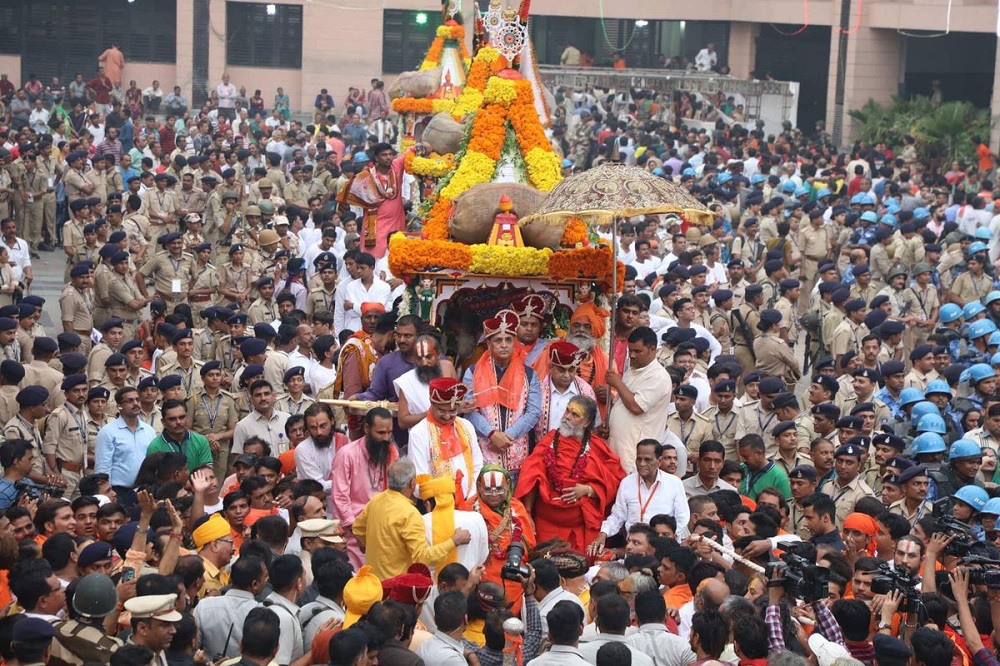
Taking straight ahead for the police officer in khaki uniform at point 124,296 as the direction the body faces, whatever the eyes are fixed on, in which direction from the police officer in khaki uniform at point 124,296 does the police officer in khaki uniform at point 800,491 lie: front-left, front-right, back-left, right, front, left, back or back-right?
front

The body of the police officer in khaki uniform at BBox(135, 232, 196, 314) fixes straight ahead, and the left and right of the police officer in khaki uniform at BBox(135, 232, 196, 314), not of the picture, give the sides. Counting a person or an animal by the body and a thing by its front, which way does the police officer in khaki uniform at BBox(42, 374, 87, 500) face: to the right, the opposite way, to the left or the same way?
the same way

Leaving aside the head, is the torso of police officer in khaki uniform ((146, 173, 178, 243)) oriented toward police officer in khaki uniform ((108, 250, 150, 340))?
yes

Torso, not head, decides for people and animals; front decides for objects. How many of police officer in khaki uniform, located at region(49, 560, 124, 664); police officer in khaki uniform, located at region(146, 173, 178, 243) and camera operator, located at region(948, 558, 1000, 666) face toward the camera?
1

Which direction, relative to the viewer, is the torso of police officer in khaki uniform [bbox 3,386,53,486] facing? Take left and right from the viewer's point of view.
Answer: facing the viewer and to the right of the viewer

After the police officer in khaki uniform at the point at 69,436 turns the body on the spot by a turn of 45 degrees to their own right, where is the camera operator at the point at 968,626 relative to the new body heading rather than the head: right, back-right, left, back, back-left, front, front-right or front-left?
front-left

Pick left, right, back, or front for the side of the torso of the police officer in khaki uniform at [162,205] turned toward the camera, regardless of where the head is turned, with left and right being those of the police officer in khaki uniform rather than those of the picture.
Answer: front

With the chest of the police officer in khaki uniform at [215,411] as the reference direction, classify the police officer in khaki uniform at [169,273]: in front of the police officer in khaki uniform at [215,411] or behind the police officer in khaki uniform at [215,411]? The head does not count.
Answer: behind

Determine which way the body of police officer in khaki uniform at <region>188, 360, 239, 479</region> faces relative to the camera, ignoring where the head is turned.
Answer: toward the camera

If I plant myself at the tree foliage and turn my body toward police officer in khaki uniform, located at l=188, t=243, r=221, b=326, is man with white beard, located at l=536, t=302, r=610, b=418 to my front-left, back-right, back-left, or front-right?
front-left

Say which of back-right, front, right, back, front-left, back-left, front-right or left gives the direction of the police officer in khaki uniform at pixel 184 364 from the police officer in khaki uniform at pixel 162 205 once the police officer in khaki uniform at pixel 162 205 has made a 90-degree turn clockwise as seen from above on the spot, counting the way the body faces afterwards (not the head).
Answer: left

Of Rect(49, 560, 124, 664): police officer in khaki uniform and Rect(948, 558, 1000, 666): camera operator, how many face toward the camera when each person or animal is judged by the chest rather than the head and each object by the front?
0

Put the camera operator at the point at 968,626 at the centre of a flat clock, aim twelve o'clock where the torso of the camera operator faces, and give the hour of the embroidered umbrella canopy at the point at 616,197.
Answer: The embroidered umbrella canopy is roughly at 12 o'clock from the camera operator.

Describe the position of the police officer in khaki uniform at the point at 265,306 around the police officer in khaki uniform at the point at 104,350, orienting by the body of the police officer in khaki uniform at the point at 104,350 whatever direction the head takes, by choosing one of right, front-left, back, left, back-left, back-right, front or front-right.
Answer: left

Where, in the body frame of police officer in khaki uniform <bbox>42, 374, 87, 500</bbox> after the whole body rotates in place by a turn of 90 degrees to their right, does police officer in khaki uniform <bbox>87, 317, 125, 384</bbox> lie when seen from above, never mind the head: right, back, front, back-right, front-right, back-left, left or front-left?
back-right

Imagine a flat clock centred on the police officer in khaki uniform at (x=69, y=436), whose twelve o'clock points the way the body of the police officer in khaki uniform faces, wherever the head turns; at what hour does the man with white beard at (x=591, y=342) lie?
The man with white beard is roughly at 11 o'clock from the police officer in khaki uniform.

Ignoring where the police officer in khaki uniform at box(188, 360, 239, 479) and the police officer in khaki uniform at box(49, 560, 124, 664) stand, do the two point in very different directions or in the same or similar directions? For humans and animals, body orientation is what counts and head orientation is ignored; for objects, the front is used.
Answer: very different directions

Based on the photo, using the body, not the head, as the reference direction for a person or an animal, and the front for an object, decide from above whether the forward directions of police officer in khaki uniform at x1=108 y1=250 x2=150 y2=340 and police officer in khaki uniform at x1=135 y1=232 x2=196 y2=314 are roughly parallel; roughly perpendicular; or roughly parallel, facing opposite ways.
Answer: roughly parallel

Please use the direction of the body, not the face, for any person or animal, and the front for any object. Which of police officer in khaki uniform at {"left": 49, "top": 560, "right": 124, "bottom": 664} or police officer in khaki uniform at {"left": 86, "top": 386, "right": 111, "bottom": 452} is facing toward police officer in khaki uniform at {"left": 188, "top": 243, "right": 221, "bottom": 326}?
police officer in khaki uniform at {"left": 49, "top": 560, "right": 124, "bottom": 664}

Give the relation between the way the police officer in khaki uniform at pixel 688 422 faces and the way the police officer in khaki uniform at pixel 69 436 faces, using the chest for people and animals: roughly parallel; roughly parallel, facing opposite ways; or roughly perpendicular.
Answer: roughly perpendicular

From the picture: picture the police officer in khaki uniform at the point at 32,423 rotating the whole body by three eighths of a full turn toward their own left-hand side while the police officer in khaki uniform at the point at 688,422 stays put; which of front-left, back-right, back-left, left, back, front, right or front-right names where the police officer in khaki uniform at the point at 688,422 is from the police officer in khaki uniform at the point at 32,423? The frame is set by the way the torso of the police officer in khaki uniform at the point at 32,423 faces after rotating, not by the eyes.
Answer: right

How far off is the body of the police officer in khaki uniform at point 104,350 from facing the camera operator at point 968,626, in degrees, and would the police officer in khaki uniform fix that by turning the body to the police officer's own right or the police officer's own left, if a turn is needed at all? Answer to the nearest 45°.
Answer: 0° — they already face them
